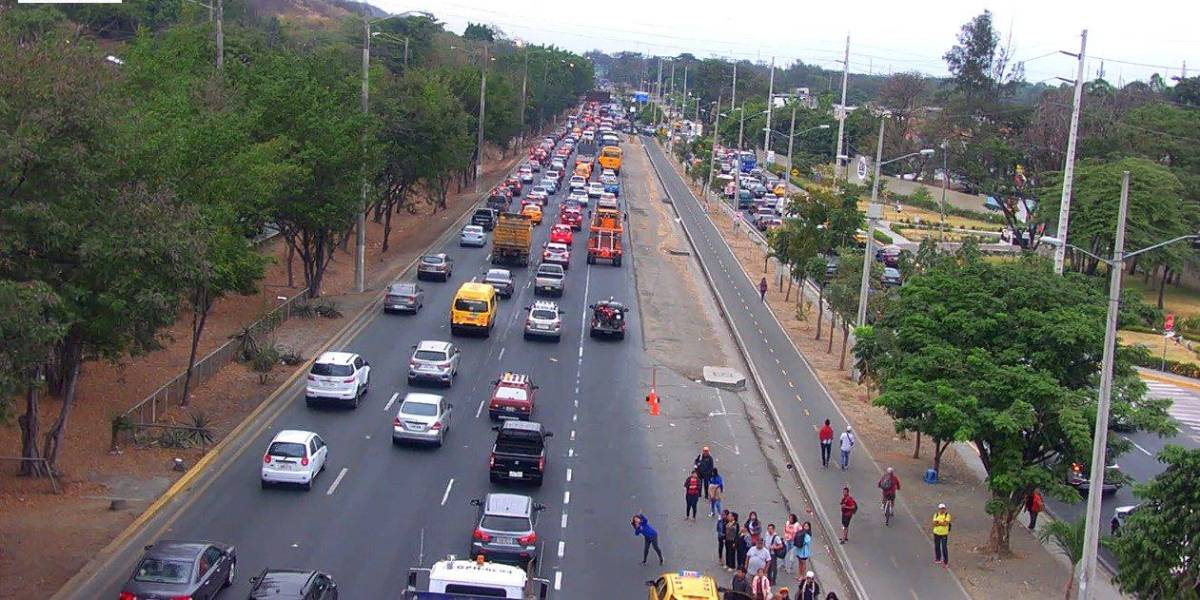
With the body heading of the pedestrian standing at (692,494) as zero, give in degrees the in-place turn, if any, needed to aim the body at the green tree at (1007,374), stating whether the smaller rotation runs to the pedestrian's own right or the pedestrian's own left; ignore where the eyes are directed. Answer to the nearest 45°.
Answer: approximately 90° to the pedestrian's own left

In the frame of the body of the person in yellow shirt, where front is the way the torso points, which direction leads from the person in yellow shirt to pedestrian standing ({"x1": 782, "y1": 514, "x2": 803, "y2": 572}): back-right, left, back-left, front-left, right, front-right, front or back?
front-right

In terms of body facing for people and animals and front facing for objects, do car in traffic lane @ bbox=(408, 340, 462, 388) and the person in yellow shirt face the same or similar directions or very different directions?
very different directions

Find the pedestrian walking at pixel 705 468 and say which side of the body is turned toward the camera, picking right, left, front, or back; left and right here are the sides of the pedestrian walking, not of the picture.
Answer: front

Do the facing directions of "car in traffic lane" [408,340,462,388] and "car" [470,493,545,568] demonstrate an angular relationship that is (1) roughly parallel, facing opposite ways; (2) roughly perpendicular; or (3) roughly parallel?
roughly parallel

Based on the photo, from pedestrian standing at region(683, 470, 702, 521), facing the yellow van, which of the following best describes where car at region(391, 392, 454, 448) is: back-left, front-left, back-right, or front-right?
front-left

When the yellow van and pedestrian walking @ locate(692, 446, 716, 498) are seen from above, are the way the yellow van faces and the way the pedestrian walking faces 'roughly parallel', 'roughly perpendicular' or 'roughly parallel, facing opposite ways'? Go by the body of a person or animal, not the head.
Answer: roughly parallel, facing opposite ways

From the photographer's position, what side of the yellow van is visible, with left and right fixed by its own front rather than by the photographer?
back

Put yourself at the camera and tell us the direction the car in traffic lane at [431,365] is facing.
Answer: facing away from the viewer

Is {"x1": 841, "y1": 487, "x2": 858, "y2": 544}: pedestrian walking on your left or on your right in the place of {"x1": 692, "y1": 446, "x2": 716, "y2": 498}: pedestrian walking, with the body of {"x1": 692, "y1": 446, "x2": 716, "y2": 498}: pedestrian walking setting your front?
on your left

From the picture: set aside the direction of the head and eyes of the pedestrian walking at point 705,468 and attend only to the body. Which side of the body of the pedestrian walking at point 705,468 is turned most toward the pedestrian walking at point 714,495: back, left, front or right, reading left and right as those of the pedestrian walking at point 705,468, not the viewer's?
front

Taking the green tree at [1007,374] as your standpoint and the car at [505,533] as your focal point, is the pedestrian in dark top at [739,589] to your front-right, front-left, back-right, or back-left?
front-left

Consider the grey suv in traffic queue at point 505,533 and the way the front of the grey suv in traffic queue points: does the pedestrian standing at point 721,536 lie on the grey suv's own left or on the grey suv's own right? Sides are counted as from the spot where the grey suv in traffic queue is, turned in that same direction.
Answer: on the grey suv's own right

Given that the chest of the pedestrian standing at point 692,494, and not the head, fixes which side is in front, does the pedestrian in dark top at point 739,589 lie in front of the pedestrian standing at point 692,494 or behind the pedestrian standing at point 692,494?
in front

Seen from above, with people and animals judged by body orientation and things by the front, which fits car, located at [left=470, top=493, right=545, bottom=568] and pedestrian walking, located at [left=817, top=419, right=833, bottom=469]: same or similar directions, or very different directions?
same or similar directions

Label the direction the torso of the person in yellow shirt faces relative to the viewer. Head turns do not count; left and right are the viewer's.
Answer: facing the viewer

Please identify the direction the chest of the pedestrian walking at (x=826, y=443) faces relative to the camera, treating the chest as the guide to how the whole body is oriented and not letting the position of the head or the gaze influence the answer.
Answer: away from the camera
